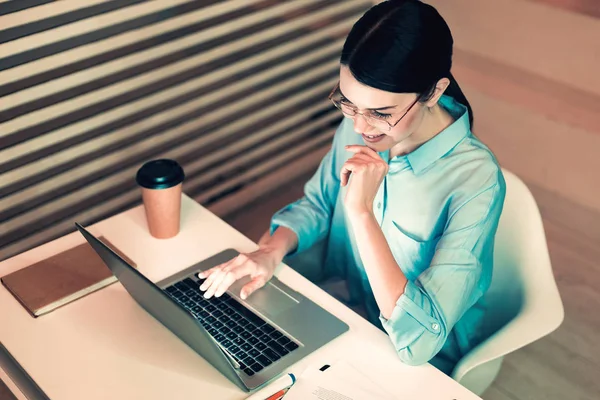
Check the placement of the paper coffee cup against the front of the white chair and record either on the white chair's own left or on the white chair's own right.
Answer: on the white chair's own right

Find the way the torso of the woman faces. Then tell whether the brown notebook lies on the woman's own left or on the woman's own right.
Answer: on the woman's own right

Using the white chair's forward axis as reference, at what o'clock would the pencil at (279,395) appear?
The pencil is roughly at 12 o'clock from the white chair.

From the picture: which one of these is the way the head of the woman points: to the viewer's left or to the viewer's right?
to the viewer's left

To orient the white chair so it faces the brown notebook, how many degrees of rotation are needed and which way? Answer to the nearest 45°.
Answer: approximately 45° to its right

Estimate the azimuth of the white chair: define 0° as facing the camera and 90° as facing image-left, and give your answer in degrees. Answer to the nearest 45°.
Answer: approximately 45°

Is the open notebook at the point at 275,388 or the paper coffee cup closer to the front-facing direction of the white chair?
the open notebook

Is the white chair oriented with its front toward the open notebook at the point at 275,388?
yes
